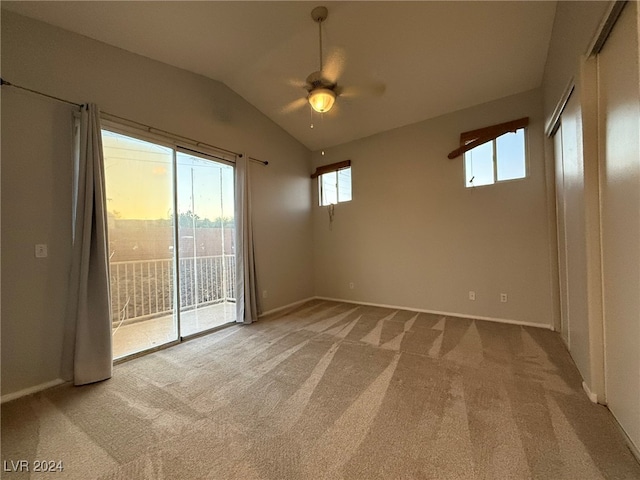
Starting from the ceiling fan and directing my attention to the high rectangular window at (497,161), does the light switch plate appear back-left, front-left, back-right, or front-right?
back-left

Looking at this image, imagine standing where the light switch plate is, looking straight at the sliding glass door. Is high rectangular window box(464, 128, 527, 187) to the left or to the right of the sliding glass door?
right

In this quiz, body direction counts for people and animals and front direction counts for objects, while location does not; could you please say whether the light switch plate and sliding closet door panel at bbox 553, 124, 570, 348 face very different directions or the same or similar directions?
very different directions

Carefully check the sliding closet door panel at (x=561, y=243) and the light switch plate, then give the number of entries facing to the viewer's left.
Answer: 1

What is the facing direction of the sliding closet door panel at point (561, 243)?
to the viewer's left

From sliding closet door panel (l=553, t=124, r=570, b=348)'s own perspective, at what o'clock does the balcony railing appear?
The balcony railing is roughly at 11 o'clock from the sliding closet door panel.

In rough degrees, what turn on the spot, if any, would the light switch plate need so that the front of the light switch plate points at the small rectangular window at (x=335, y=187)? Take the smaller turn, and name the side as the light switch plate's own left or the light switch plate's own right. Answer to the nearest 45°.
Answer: approximately 90° to the light switch plate's own left

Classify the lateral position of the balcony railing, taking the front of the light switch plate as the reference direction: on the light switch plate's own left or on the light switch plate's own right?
on the light switch plate's own left

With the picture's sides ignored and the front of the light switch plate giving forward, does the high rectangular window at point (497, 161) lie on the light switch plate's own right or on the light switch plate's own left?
on the light switch plate's own left
